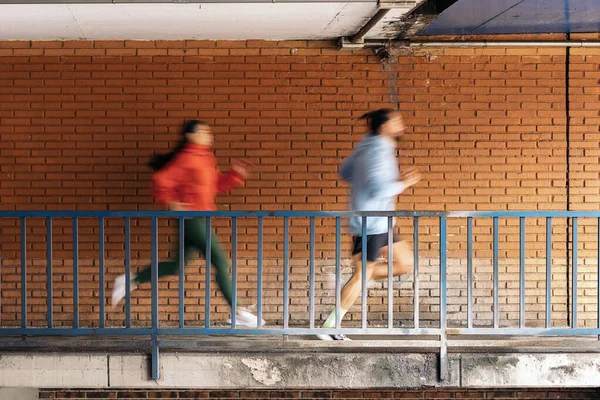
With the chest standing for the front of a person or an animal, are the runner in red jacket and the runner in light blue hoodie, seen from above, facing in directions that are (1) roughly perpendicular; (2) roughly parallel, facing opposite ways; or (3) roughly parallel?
roughly parallel

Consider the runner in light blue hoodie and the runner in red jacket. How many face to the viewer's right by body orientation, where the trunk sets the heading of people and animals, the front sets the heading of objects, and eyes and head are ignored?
2

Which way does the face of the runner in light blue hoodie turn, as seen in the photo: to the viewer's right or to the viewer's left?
to the viewer's right

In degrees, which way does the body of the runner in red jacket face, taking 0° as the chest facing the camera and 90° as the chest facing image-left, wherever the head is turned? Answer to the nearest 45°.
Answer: approximately 270°

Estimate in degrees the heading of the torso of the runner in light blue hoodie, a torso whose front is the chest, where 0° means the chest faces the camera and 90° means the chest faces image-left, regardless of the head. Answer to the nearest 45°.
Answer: approximately 270°

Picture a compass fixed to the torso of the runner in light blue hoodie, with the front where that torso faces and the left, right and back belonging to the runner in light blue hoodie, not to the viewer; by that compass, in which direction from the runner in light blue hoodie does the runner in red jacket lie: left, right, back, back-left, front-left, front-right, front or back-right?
back

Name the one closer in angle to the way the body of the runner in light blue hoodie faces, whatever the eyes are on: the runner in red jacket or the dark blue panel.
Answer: the dark blue panel

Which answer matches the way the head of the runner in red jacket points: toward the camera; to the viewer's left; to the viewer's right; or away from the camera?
to the viewer's right

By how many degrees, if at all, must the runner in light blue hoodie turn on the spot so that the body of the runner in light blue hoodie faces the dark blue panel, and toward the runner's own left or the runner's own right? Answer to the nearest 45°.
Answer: approximately 45° to the runner's own left

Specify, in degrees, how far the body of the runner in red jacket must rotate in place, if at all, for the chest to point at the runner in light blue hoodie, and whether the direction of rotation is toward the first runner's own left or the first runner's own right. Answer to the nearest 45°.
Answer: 0° — they already face them
